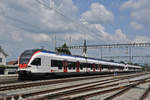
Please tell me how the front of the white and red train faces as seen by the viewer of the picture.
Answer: facing the viewer and to the left of the viewer
